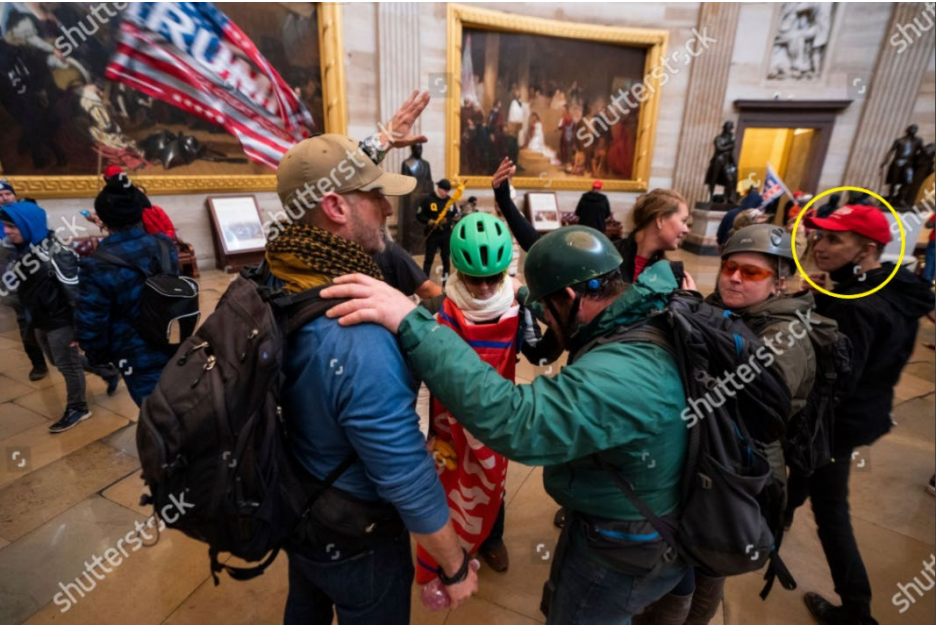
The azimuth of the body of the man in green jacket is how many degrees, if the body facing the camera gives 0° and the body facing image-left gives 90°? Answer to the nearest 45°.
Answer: approximately 90°

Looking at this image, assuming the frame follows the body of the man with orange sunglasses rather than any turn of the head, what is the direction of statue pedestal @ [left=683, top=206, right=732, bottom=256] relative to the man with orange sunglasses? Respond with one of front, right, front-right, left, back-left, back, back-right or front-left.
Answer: back-right

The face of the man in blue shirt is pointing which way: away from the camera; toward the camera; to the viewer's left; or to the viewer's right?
to the viewer's right

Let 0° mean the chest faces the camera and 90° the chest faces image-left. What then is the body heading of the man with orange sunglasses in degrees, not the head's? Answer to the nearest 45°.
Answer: approximately 45°

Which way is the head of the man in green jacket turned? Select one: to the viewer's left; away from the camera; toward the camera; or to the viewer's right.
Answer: to the viewer's left

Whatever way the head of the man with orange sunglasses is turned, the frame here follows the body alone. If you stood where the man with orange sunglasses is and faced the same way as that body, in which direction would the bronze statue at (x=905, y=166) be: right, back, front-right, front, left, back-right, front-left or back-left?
back-right
